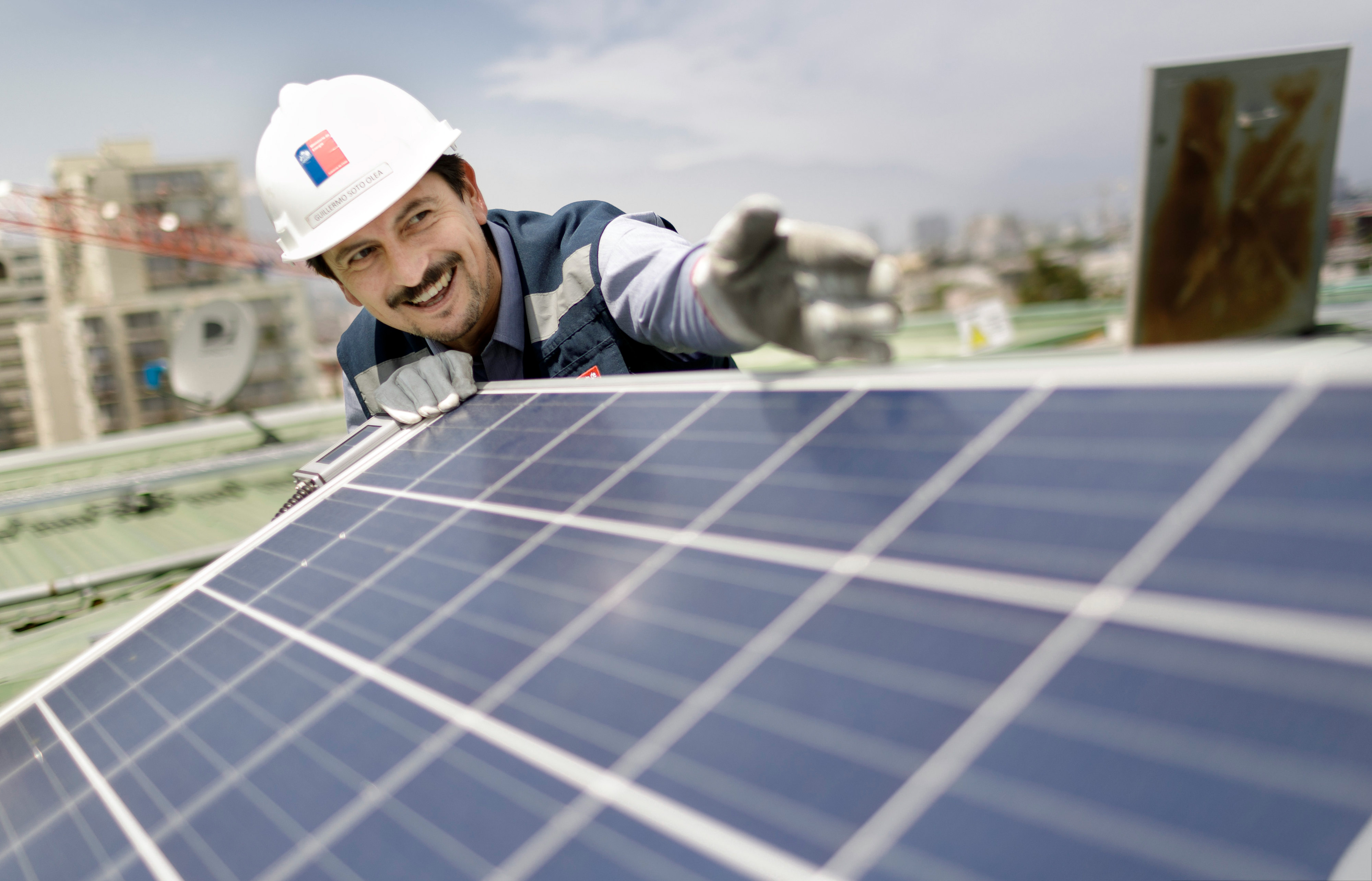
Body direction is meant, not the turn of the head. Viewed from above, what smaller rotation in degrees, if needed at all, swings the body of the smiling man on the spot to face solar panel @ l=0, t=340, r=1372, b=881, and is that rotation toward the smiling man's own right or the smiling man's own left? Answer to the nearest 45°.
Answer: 0° — they already face it

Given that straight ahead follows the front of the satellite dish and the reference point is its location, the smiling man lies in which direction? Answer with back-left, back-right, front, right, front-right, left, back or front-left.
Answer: front-left

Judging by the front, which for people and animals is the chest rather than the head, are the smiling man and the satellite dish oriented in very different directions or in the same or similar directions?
same or similar directions

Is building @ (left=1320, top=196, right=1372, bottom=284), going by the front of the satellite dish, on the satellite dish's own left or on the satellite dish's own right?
on the satellite dish's own left

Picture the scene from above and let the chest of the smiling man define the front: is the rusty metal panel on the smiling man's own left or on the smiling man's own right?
on the smiling man's own left

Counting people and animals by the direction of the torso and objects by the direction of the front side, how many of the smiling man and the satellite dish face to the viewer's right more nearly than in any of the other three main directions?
0

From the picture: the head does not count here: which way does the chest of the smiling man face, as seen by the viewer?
toward the camera
